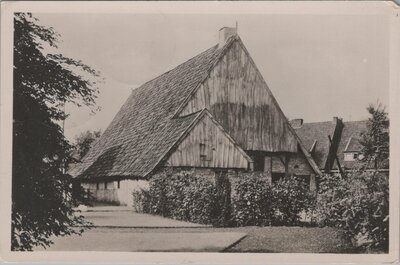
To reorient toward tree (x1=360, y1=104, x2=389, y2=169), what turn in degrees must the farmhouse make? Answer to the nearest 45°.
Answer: approximately 45° to its left

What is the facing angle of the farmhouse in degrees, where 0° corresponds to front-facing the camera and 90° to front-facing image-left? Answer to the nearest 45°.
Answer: approximately 315°

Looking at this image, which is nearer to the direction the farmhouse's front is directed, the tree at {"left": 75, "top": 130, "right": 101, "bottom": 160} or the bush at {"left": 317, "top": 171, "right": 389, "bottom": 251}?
the bush

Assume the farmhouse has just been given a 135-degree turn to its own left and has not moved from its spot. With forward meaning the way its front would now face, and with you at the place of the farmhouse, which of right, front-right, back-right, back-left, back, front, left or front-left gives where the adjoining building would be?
right

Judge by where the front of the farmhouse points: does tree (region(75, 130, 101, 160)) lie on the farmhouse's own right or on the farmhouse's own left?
on the farmhouse's own right
